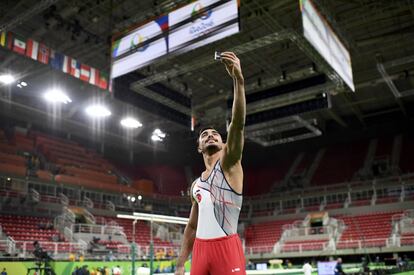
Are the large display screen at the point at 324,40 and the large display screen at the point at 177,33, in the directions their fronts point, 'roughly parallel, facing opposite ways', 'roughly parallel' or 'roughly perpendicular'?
roughly perpendicular

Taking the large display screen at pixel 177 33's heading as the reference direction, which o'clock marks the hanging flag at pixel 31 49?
The hanging flag is roughly at 3 o'clock from the large display screen.

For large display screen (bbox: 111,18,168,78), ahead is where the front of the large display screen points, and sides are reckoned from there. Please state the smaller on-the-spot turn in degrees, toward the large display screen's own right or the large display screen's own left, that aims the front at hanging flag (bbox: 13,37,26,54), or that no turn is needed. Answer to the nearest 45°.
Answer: approximately 90° to the large display screen's own right

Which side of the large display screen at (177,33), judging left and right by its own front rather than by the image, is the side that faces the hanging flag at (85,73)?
right

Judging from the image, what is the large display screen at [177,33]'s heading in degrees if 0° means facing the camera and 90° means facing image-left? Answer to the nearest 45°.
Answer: approximately 45°

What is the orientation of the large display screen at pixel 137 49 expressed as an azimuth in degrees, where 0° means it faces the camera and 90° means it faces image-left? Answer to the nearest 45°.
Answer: approximately 45°
